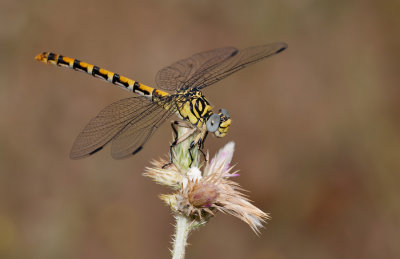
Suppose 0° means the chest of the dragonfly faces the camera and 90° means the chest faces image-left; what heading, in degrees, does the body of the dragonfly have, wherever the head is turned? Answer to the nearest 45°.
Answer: approximately 315°
